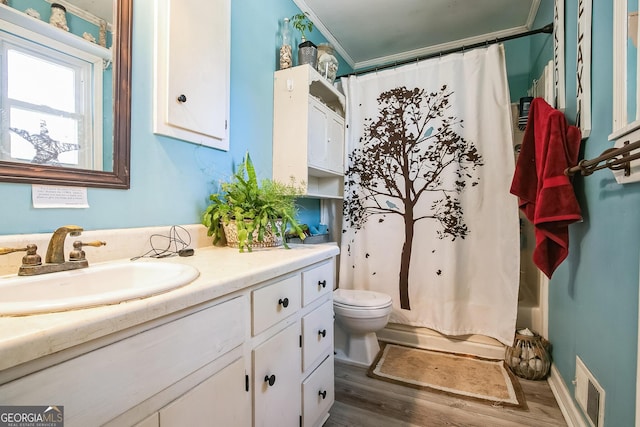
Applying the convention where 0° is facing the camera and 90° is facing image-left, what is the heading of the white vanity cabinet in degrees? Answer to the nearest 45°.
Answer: approximately 315°

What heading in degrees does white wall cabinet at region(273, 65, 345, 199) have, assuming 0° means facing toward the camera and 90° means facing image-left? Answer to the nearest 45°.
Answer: approximately 315°

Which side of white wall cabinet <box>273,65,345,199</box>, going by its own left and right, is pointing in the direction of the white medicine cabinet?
right

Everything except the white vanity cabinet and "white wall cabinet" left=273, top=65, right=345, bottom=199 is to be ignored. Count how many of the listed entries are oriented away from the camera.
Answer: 0

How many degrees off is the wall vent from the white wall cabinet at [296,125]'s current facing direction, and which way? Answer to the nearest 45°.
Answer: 0° — it already faces it

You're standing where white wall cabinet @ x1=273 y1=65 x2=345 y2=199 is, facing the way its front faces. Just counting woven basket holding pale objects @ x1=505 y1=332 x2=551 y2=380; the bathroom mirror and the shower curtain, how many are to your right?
1
